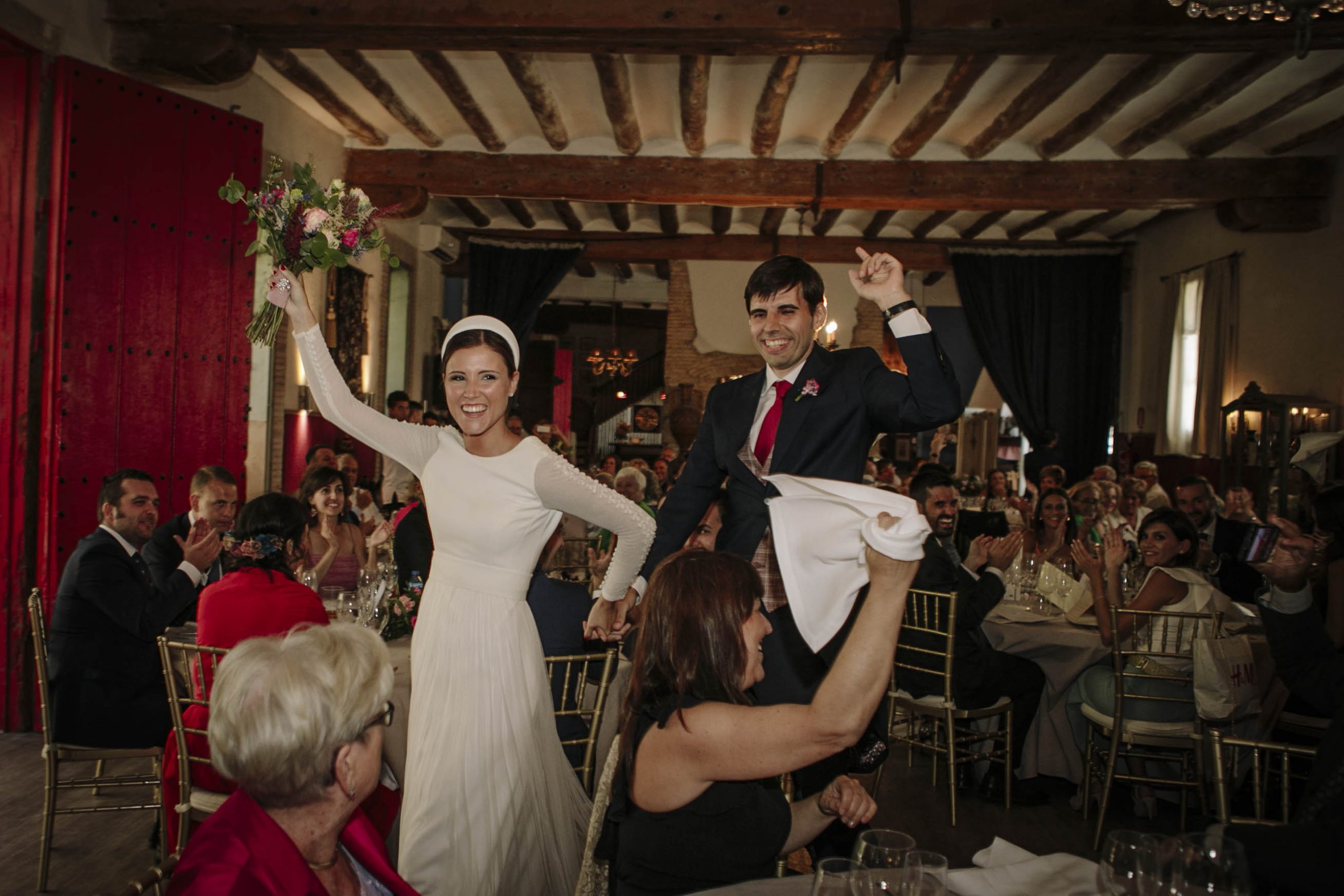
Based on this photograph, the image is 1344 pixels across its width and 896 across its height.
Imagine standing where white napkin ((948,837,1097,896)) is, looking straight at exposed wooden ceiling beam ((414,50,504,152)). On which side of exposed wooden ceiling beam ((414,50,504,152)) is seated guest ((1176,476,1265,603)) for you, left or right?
right

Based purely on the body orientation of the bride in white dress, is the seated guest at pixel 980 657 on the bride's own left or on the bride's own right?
on the bride's own left

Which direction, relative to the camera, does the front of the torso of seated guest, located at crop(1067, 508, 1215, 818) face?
to the viewer's left

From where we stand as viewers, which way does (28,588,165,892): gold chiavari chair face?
facing to the right of the viewer

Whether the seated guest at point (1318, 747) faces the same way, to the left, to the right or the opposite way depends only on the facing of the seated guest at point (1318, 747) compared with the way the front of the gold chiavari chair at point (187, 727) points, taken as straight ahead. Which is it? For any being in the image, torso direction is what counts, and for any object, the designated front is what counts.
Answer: to the left

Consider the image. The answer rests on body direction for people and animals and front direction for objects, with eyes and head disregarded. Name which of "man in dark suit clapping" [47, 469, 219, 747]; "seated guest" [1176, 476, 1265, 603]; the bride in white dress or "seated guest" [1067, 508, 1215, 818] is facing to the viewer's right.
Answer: the man in dark suit clapping

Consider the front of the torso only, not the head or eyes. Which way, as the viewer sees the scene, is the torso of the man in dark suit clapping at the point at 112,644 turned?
to the viewer's right

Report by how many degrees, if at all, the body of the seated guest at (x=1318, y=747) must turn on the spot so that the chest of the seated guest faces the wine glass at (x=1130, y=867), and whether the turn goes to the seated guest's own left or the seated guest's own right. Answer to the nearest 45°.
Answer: approximately 90° to the seated guest's own left

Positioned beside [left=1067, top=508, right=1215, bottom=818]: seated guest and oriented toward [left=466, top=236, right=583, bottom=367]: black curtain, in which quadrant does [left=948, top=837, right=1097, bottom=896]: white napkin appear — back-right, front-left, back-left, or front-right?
back-left

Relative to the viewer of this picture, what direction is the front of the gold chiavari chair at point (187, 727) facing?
facing away from the viewer and to the right of the viewer
